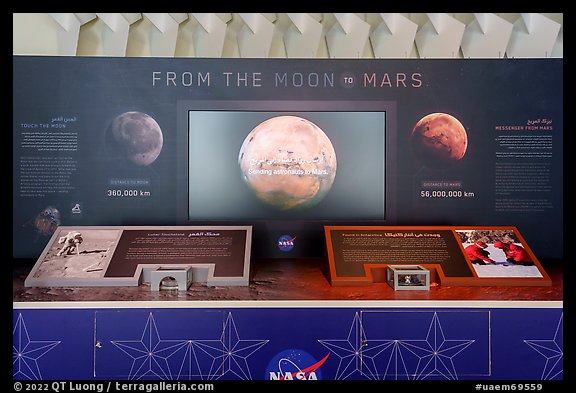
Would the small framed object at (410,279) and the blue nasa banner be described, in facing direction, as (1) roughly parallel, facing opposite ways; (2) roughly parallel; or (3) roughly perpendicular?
roughly parallel

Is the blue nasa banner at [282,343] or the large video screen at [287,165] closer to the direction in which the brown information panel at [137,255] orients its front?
the blue nasa banner

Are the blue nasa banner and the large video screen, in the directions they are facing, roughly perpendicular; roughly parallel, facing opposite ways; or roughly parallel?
roughly parallel

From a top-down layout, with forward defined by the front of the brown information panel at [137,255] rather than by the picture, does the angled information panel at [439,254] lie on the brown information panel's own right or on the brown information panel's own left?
on the brown information panel's own left

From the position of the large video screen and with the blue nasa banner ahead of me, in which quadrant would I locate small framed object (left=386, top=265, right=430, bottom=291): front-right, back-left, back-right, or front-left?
front-left

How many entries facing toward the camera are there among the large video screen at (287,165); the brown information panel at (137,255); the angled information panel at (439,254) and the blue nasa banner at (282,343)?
4

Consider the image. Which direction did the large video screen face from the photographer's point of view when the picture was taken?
facing the viewer

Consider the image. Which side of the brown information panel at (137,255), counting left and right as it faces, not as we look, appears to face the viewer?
front

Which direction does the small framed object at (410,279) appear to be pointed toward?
toward the camera
